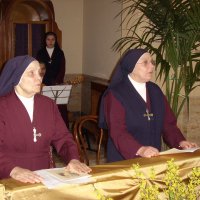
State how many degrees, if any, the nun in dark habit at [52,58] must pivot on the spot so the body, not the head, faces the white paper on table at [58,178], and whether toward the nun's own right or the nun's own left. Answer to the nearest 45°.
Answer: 0° — they already face it

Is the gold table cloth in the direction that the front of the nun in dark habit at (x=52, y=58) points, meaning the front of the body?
yes

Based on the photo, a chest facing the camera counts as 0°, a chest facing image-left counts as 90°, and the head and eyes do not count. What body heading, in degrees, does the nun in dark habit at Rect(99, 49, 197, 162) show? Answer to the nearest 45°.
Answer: approximately 315°

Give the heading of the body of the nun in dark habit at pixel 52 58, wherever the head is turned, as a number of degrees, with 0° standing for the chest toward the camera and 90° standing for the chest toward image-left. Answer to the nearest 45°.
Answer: approximately 0°

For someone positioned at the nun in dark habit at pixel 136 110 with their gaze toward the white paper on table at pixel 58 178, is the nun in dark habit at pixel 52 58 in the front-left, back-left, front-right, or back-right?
back-right

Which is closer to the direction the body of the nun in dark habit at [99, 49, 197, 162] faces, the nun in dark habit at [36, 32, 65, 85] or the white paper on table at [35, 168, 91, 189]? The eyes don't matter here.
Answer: the white paper on table
